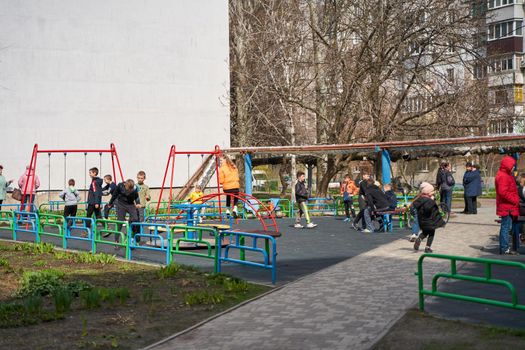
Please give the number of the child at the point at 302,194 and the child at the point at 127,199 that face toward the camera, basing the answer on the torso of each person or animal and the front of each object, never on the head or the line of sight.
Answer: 1

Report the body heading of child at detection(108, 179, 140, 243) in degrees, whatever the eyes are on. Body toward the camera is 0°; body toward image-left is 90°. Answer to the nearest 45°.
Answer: approximately 0°

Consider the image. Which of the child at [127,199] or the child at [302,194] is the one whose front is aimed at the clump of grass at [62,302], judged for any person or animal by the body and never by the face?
the child at [127,199]

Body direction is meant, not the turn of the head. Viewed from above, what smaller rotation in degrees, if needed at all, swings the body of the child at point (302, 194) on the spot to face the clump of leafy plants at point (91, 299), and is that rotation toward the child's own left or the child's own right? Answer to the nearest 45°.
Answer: approximately 90° to the child's own right

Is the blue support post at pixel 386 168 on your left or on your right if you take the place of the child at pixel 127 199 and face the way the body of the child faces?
on your left

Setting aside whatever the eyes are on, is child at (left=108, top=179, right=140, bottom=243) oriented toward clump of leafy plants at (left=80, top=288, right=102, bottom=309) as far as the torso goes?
yes

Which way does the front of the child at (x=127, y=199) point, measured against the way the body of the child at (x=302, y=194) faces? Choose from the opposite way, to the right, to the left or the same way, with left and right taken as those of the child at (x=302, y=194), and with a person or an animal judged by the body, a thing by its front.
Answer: to the right

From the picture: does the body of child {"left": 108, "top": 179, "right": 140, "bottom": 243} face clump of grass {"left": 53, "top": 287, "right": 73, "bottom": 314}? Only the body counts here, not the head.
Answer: yes

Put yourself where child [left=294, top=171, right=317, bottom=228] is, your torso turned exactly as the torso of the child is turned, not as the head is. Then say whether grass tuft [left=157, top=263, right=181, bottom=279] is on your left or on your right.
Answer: on your right
